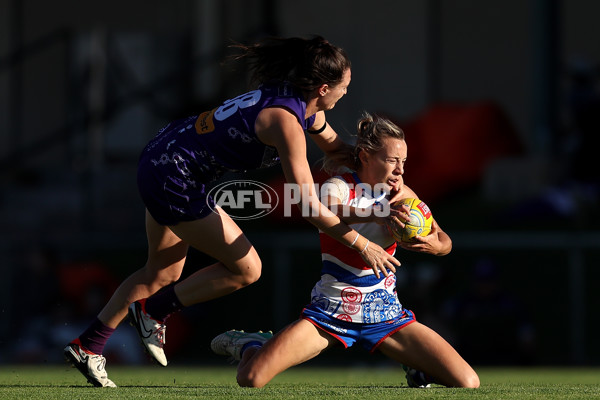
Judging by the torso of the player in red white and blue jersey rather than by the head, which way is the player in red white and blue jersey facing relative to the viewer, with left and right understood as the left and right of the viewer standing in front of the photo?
facing the viewer and to the right of the viewer
